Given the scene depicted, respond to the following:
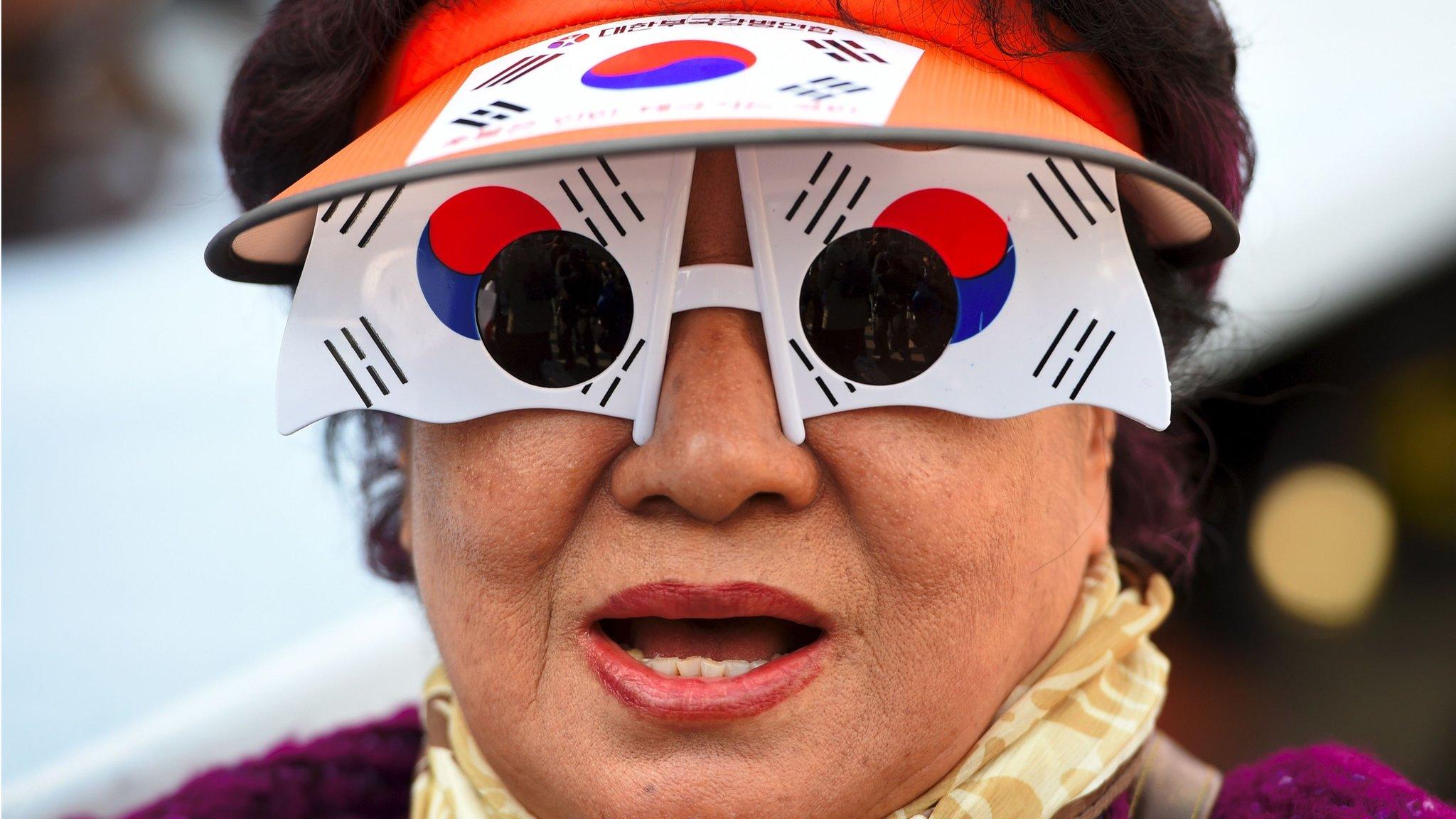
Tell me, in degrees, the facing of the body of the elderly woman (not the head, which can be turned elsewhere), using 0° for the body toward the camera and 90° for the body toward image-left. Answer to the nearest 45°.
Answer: approximately 0°

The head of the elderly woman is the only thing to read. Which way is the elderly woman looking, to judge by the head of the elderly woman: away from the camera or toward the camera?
toward the camera
